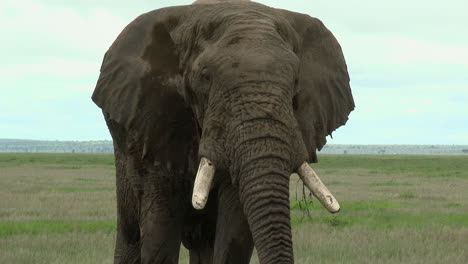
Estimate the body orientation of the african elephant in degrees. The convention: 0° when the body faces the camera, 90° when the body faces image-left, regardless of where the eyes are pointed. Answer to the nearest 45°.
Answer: approximately 315°
